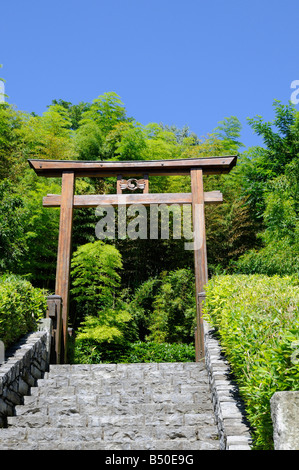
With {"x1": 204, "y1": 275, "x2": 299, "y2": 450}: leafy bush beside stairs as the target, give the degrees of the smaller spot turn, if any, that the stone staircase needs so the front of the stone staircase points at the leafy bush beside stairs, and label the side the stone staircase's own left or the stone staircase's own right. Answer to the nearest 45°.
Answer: approximately 45° to the stone staircase's own left

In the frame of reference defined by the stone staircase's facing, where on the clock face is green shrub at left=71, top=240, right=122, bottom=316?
The green shrub is roughly at 6 o'clock from the stone staircase.

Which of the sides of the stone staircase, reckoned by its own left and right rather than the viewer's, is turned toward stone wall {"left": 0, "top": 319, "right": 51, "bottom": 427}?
right

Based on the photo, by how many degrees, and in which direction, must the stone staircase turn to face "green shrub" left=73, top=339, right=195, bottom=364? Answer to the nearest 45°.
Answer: approximately 180°

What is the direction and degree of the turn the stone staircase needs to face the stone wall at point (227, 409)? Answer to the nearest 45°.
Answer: approximately 45° to its left

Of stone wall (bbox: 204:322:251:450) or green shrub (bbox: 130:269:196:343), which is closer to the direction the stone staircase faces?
the stone wall

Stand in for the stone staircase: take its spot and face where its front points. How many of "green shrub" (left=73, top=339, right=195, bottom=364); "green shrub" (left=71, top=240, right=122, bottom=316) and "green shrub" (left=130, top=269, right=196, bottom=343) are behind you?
3

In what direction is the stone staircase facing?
toward the camera

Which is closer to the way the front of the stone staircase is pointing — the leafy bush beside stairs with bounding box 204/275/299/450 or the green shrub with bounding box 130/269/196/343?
the leafy bush beside stairs

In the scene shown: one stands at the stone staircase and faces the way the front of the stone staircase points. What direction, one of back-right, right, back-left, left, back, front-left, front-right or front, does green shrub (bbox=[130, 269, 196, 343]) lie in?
back

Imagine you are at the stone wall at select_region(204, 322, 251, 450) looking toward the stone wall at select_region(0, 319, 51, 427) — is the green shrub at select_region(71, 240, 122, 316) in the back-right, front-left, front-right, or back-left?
front-right
